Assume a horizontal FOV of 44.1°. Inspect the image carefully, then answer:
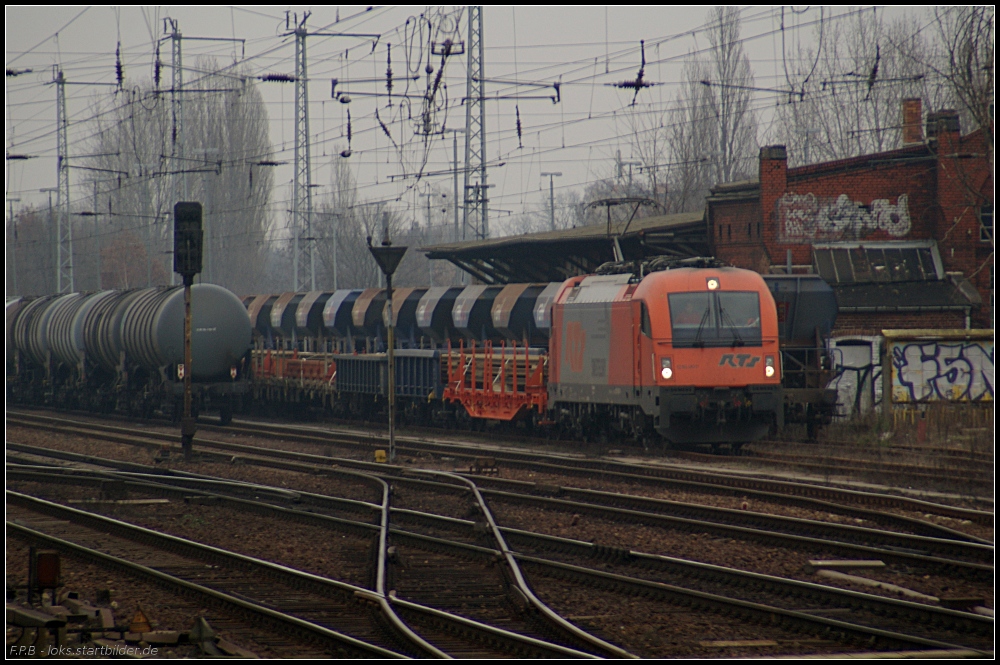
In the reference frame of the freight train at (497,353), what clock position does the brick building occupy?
The brick building is roughly at 10 o'clock from the freight train.

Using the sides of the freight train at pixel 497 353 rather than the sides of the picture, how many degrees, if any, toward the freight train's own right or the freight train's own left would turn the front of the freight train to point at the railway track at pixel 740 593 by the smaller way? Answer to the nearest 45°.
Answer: approximately 45° to the freight train's own right

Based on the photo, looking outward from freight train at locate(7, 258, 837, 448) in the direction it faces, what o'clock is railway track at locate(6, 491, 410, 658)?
The railway track is roughly at 2 o'clock from the freight train.

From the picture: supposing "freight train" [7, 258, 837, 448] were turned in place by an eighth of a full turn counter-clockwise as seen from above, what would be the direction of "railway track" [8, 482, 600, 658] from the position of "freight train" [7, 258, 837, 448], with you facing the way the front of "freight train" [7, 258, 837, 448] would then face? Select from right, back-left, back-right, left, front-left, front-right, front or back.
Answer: right

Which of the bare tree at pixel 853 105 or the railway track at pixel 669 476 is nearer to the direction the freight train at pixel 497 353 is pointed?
the railway track

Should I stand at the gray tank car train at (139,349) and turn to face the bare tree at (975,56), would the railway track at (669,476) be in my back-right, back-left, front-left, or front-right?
front-right

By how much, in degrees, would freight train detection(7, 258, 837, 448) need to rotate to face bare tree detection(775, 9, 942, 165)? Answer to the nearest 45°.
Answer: approximately 90° to its left

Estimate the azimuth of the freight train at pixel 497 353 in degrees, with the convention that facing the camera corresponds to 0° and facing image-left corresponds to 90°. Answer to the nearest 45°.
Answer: approximately 315°

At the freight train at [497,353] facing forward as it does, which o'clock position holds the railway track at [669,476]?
The railway track is roughly at 1 o'clock from the freight train.

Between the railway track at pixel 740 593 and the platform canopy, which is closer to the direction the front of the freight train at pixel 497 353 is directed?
the railway track

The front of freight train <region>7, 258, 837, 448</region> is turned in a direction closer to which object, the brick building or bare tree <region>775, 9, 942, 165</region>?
the brick building

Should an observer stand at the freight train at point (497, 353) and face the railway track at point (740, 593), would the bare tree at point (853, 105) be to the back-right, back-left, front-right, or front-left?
back-left

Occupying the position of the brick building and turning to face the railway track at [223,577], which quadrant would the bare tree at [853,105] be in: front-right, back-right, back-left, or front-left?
back-right
